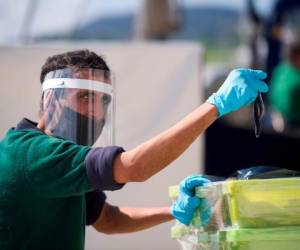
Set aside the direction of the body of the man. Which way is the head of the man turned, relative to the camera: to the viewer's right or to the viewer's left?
to the viewer's right

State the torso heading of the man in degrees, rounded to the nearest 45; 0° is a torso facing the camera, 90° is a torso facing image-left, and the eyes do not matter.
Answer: approximately 270°

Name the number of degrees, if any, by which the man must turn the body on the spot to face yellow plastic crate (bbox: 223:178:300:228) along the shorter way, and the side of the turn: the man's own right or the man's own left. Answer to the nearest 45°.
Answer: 0° — they already face it
